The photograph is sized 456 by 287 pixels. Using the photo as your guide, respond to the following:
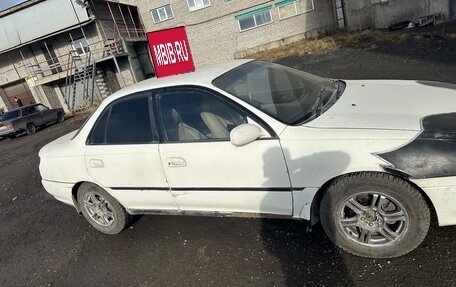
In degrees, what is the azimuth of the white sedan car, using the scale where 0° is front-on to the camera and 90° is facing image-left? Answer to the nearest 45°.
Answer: approximately 315°

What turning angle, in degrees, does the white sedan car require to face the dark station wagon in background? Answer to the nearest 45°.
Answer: approximately 180°

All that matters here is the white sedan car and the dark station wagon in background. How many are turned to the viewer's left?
0

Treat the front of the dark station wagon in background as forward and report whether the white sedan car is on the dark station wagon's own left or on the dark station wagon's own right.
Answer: on the dark station wagon's own right

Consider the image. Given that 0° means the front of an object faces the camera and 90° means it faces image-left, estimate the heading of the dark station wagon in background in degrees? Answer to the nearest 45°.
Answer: approximately 225°
